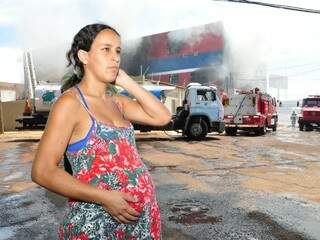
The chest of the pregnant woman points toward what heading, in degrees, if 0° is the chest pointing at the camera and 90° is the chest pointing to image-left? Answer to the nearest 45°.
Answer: approximately 315°

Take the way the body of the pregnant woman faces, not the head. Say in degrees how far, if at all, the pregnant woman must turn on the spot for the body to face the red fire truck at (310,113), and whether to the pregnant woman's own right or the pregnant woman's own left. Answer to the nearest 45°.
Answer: approximately 90° to the pregnant woman's own left

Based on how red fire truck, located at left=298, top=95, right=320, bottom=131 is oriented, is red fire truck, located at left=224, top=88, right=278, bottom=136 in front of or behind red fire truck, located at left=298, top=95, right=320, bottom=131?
in front

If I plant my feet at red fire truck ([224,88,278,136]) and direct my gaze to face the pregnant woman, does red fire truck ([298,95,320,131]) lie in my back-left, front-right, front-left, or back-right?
back-left

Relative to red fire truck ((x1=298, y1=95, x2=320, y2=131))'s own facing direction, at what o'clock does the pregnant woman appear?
The pregnant woman is roughly at 12 o'clock from the red fire truck.

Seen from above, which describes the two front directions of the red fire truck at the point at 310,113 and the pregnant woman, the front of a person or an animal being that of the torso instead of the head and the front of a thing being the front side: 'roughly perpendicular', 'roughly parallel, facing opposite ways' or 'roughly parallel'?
roughly perpendicular
